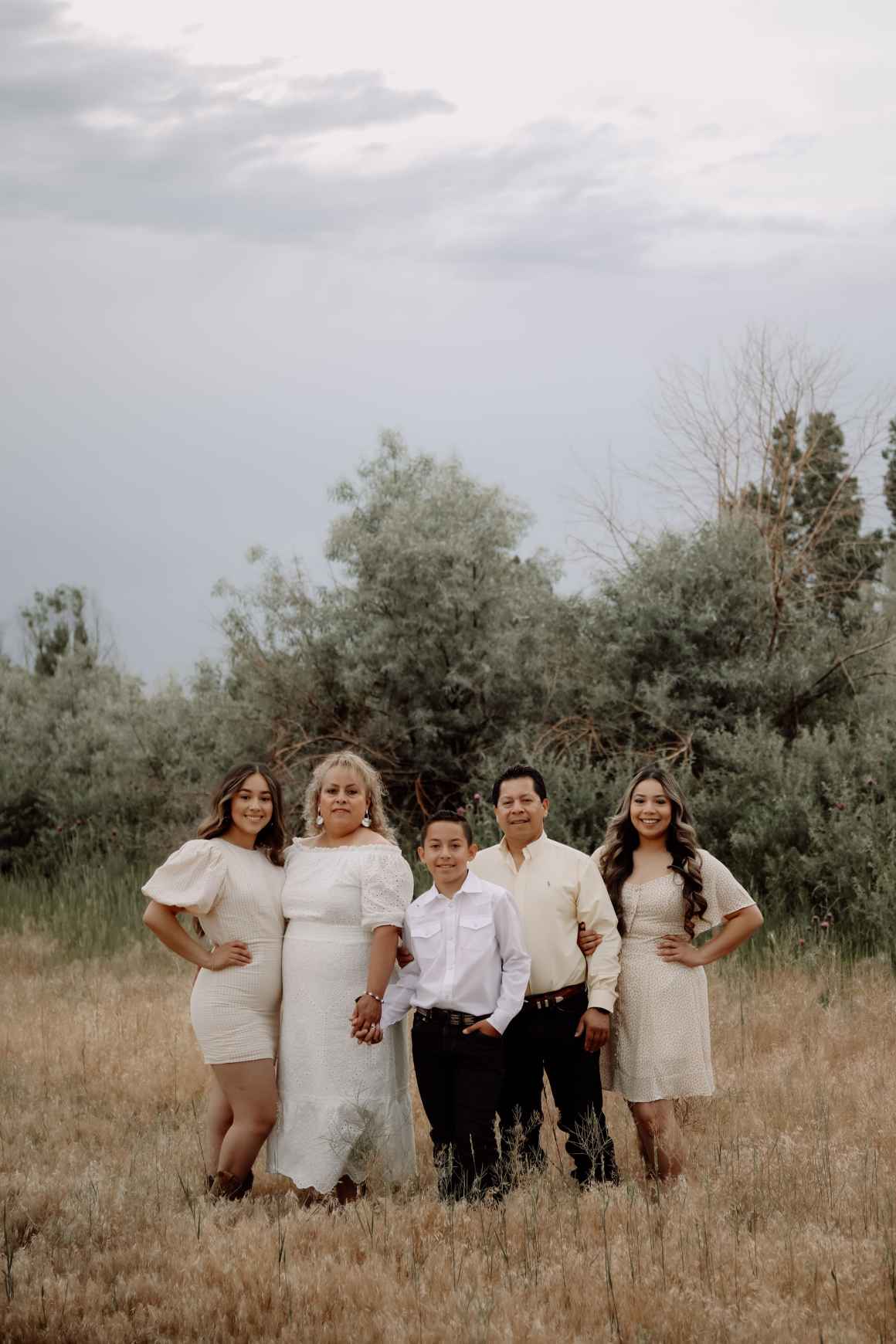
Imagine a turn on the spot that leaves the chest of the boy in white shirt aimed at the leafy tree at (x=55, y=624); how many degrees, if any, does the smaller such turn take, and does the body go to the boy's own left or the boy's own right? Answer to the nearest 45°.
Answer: approximately 180°

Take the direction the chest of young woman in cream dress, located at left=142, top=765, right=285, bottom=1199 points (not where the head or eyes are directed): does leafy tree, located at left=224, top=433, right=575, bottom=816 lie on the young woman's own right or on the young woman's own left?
on the young woman's own left

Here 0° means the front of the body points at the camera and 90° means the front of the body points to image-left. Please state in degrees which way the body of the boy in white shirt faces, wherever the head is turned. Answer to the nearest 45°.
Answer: approximately 0°

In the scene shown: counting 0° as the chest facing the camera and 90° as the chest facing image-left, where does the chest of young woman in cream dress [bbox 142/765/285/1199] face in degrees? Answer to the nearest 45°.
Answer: approximately 315°

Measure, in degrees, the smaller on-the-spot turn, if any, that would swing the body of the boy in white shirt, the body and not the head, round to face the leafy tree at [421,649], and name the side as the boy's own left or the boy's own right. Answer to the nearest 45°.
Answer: approximately 180°

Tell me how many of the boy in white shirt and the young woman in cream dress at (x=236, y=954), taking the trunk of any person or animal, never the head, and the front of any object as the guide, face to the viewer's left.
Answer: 0

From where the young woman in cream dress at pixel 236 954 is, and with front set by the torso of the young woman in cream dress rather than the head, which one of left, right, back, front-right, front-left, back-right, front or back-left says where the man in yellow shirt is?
front-left
